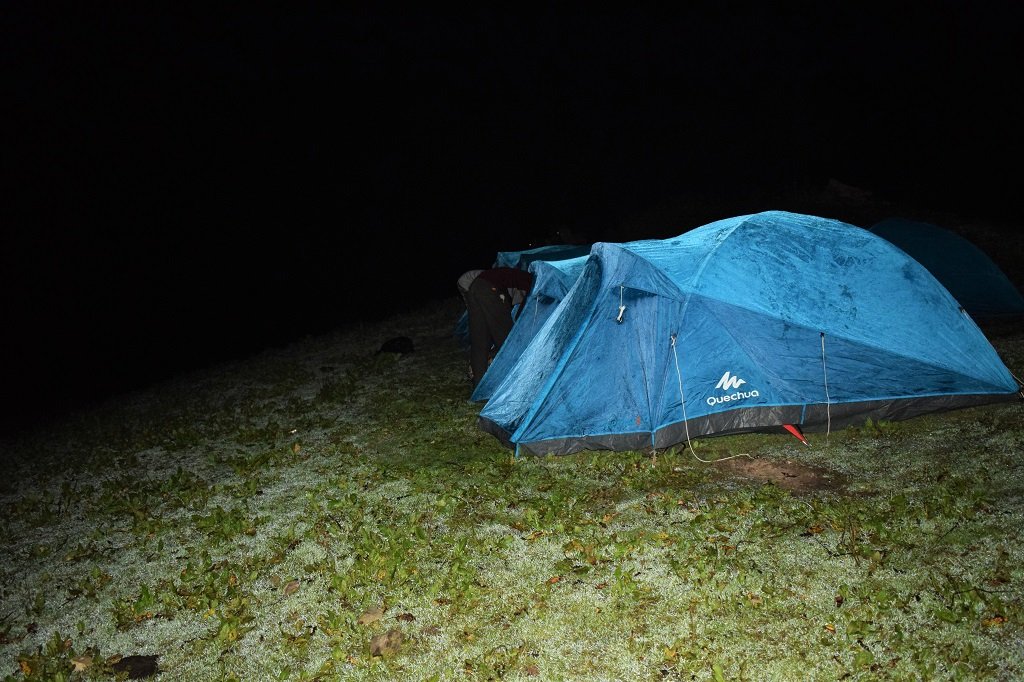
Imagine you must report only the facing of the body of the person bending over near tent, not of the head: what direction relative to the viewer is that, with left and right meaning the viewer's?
facing to the right of the viewer

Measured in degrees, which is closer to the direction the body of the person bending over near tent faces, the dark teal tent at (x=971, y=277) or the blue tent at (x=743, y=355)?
the dark teal tent

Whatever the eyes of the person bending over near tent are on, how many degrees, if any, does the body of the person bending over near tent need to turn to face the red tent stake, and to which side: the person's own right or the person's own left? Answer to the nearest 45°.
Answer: approximately 45° to the person's own right

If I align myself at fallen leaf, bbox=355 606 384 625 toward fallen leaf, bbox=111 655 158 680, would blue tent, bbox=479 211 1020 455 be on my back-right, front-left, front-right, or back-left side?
back-right

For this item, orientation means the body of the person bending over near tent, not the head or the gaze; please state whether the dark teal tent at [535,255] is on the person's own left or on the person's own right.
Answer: on the person's own left

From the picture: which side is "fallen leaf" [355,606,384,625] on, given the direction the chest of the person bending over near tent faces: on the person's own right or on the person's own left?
on the person's own right

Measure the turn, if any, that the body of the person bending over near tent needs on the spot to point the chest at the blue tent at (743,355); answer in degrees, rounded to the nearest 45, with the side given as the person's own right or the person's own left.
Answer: approximately 45° to the person's own right
